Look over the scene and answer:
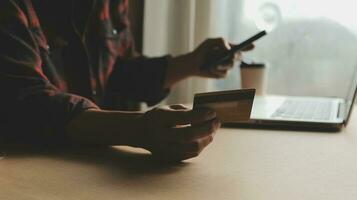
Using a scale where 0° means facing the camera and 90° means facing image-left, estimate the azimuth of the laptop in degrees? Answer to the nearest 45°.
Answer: approximately 90°

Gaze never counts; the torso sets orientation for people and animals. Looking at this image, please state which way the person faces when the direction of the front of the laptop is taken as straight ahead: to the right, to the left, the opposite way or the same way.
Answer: the opposite way

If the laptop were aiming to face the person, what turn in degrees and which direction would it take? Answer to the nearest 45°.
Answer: approximately 45° to its left

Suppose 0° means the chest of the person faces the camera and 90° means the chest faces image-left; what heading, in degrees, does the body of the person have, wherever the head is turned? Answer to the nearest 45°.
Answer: approximately 315°

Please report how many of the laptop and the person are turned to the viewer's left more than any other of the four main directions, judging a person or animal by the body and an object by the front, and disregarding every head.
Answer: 1

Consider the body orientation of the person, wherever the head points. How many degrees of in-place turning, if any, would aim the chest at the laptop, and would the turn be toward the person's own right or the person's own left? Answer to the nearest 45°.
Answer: approximately 45° to the person's own left
